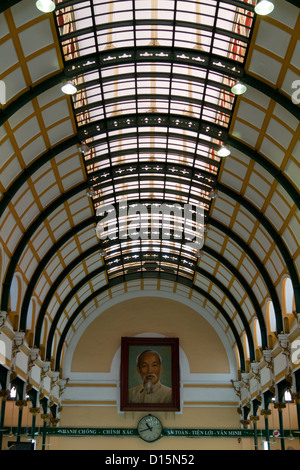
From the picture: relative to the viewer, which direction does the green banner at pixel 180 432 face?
toward the camera

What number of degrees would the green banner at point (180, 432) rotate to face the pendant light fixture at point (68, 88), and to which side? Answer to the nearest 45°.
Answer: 0° — it already faces it

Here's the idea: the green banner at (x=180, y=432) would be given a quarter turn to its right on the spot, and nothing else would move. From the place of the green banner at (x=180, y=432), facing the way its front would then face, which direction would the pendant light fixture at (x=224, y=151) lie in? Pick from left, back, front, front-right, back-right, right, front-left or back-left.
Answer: left
